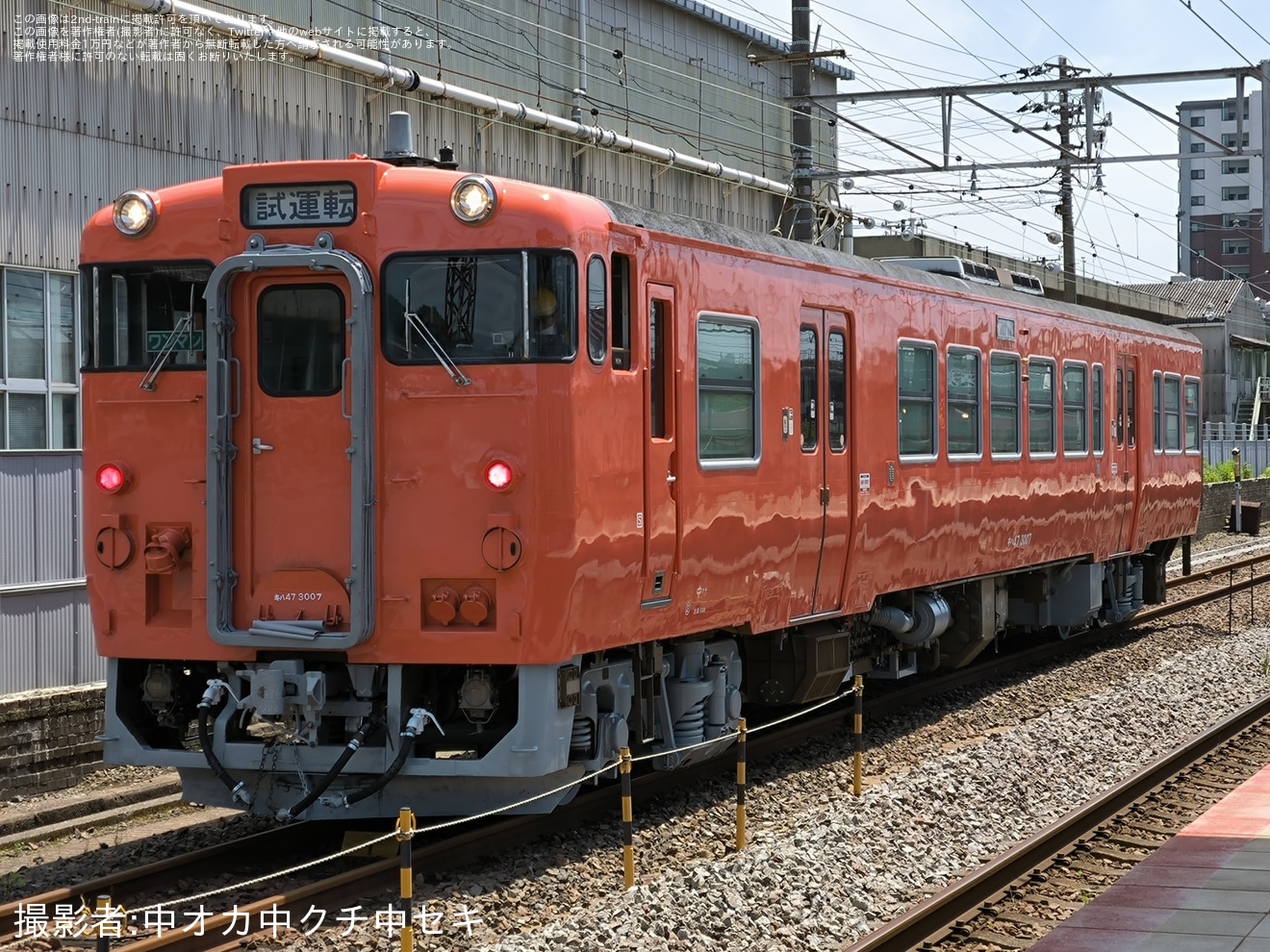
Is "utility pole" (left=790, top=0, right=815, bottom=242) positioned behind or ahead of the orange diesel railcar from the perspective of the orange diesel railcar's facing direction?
behind

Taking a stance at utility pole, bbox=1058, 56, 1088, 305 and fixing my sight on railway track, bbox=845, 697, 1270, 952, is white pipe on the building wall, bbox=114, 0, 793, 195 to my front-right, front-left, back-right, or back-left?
front-right

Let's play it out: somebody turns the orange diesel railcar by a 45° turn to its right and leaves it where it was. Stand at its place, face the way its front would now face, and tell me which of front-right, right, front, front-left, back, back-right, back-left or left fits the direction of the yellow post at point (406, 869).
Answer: left

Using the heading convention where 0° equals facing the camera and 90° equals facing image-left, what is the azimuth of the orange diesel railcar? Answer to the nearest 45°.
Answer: approximately 45°

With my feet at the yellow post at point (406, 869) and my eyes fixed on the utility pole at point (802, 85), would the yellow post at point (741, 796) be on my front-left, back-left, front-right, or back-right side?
front-right

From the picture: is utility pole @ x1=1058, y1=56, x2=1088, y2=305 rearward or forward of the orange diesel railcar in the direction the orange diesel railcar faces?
rearward
